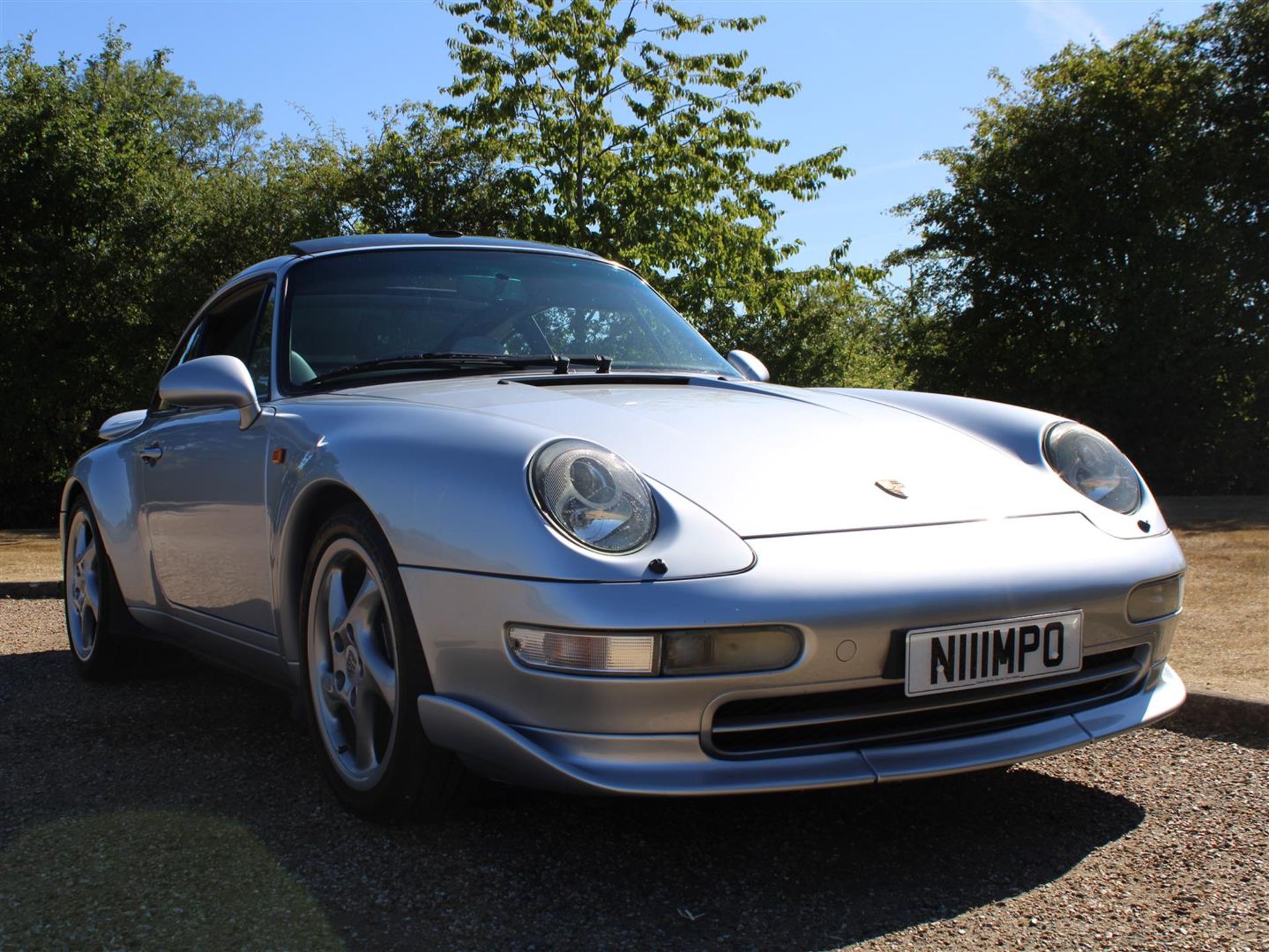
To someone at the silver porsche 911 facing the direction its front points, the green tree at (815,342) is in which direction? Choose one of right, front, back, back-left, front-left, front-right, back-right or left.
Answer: back-left

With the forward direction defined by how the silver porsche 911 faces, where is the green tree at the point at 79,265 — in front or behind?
behind

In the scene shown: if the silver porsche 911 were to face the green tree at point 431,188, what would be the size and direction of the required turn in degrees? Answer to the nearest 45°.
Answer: approximately 135° to its left

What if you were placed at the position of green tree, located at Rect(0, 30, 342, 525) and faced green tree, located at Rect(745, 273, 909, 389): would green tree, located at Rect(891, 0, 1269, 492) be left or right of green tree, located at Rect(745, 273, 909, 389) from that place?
right

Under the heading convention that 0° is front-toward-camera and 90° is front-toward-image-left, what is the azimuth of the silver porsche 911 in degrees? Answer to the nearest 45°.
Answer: approximately 315°

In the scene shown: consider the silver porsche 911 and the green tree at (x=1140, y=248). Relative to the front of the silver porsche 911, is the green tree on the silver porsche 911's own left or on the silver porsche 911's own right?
on the silver porsche 911's own left
